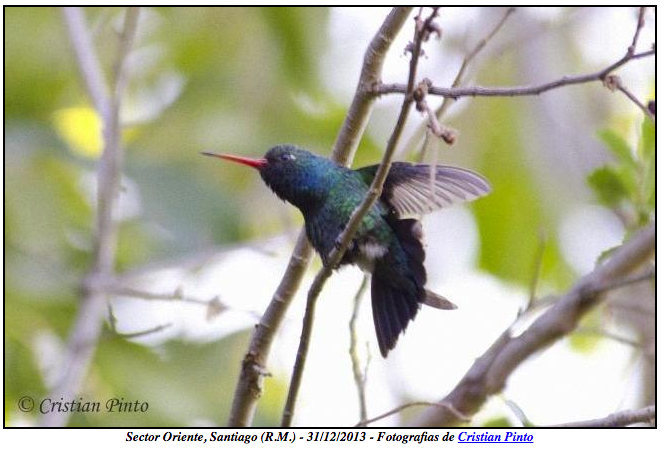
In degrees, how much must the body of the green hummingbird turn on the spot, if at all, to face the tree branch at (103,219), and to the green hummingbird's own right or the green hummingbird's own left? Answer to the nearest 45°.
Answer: approximately 45° to the green hummingbird's own right

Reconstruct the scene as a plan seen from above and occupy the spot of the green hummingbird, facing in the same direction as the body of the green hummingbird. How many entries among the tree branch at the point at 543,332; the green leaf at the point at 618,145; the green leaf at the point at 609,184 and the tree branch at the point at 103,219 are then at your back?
3

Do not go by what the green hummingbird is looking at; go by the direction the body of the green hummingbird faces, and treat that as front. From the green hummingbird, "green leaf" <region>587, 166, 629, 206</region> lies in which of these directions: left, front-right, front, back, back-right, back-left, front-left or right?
back

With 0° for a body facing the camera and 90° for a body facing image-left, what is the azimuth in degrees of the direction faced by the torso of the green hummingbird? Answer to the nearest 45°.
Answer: approximately 90°

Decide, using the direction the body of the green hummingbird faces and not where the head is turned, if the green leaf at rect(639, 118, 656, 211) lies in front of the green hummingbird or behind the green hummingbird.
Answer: behind

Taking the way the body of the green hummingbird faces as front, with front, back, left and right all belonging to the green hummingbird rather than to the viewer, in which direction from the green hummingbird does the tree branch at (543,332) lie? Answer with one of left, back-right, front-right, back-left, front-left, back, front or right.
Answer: back

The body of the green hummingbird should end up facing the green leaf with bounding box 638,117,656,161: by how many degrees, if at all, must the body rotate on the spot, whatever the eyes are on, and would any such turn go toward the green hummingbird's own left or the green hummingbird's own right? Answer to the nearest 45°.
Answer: approximately 180°
